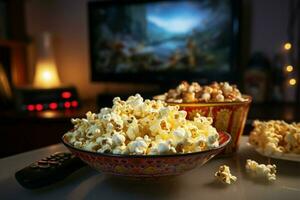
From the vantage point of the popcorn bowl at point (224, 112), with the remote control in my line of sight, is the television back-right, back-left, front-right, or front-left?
back-right

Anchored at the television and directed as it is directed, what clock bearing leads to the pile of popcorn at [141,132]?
The pile of popcorn is roughly at 12 o'clock from the television.

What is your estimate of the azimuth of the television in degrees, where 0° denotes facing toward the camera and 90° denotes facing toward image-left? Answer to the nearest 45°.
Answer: approximately 0°

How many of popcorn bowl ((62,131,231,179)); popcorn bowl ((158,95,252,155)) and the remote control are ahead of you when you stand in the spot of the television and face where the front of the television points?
3

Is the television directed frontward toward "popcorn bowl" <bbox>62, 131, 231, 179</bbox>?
yes

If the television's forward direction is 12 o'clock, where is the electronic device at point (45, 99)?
The electronic device is roughly at 3 o'clock from the television.

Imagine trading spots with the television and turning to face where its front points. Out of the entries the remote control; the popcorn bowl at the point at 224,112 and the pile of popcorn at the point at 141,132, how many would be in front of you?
3

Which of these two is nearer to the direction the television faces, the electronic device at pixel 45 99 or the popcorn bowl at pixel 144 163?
the popcorn bowl

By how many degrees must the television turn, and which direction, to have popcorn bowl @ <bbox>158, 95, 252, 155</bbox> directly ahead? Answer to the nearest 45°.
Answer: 0° — it already faces it
